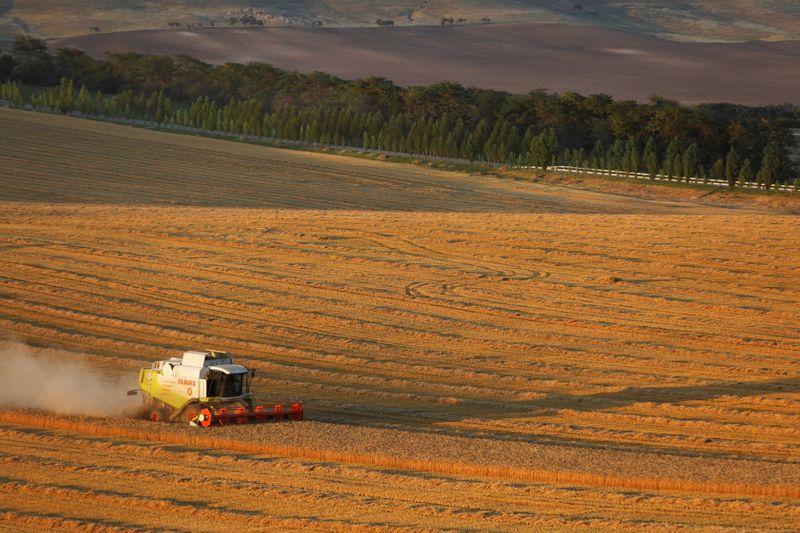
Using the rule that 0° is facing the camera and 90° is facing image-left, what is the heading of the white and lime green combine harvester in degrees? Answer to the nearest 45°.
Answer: approximately 315°
